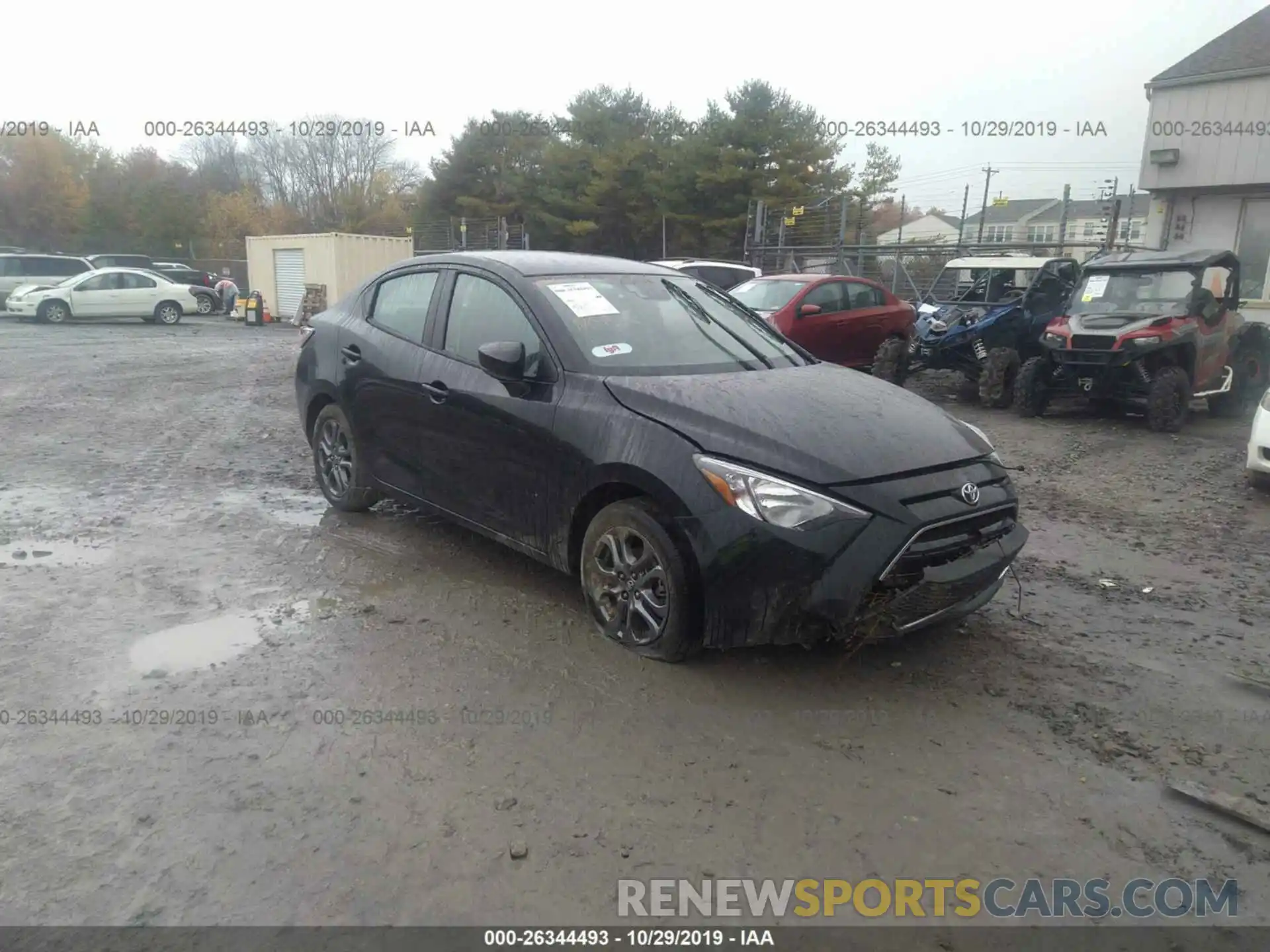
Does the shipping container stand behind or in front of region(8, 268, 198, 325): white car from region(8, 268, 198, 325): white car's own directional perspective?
behind

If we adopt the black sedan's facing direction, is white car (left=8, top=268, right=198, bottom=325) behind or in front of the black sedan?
behind

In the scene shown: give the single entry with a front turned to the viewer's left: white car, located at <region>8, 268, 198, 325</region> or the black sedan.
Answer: the white car

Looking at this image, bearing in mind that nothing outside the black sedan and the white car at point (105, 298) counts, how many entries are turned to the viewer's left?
1

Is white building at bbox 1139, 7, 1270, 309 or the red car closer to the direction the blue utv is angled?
the red car

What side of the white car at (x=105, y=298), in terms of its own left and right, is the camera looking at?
left

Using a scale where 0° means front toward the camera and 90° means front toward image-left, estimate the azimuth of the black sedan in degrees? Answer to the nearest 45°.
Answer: approximately 315°

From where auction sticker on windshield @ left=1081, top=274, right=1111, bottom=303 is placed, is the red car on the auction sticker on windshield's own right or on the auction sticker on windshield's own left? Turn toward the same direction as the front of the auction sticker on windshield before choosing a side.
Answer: on the auction sticker on windshield's own right

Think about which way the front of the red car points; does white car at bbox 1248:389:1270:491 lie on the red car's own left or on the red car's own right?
on the red car's own left

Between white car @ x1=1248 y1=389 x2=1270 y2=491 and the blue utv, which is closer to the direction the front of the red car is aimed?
the white car

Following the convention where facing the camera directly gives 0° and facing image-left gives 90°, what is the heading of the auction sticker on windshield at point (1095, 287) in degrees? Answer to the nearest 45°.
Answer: approximately 45°

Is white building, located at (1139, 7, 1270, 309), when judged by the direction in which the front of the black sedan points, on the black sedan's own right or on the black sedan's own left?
on the black sedan's own left
